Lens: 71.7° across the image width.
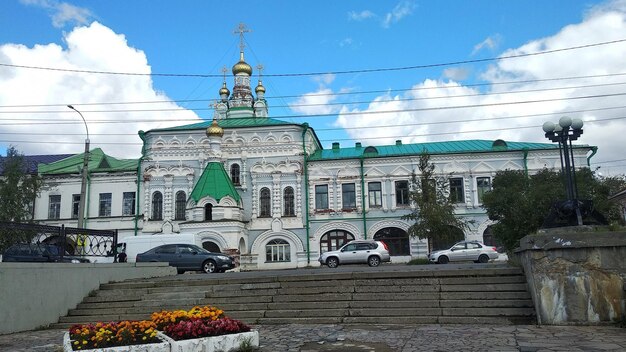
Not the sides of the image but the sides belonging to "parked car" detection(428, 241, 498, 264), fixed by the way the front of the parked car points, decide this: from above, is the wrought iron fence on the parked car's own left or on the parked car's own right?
on the parked car's own left

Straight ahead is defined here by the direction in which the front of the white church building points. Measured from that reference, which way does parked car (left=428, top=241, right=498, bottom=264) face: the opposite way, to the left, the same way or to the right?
to the right

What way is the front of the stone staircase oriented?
toward the camera

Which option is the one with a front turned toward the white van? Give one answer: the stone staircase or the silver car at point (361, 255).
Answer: the silver car

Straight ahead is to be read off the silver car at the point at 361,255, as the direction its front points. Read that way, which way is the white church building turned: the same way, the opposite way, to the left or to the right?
to the left

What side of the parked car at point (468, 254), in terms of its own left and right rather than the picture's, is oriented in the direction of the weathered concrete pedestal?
left

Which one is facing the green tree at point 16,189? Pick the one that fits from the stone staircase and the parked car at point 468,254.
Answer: the parked car

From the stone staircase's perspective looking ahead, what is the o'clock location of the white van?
The white van is roughly at 5 o'clock from the stone staircase.

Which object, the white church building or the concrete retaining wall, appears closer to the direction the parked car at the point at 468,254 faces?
the white church building

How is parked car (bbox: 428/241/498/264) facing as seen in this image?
to the viewer's left

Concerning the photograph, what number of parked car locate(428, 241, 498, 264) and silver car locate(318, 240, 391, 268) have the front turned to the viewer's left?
2

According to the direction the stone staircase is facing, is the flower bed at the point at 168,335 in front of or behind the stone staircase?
in front

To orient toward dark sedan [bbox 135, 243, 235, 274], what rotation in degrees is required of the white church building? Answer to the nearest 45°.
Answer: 0° — it already faces it

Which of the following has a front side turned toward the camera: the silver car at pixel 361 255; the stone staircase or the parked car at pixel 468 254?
the stone staircase

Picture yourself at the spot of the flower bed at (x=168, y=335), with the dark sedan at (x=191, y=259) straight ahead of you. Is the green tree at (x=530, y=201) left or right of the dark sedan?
right

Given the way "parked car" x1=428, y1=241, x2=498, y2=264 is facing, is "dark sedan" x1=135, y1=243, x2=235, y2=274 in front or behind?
in front

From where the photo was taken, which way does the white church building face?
toward the camera

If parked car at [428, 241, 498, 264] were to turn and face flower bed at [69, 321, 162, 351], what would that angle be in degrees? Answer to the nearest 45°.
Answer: approximately 90° to its left

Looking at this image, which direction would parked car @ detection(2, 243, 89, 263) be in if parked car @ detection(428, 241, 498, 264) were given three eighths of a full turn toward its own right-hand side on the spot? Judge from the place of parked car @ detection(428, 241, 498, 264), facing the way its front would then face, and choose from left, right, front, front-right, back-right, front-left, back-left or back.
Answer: back

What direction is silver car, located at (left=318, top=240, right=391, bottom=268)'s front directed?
to the viewer's left
